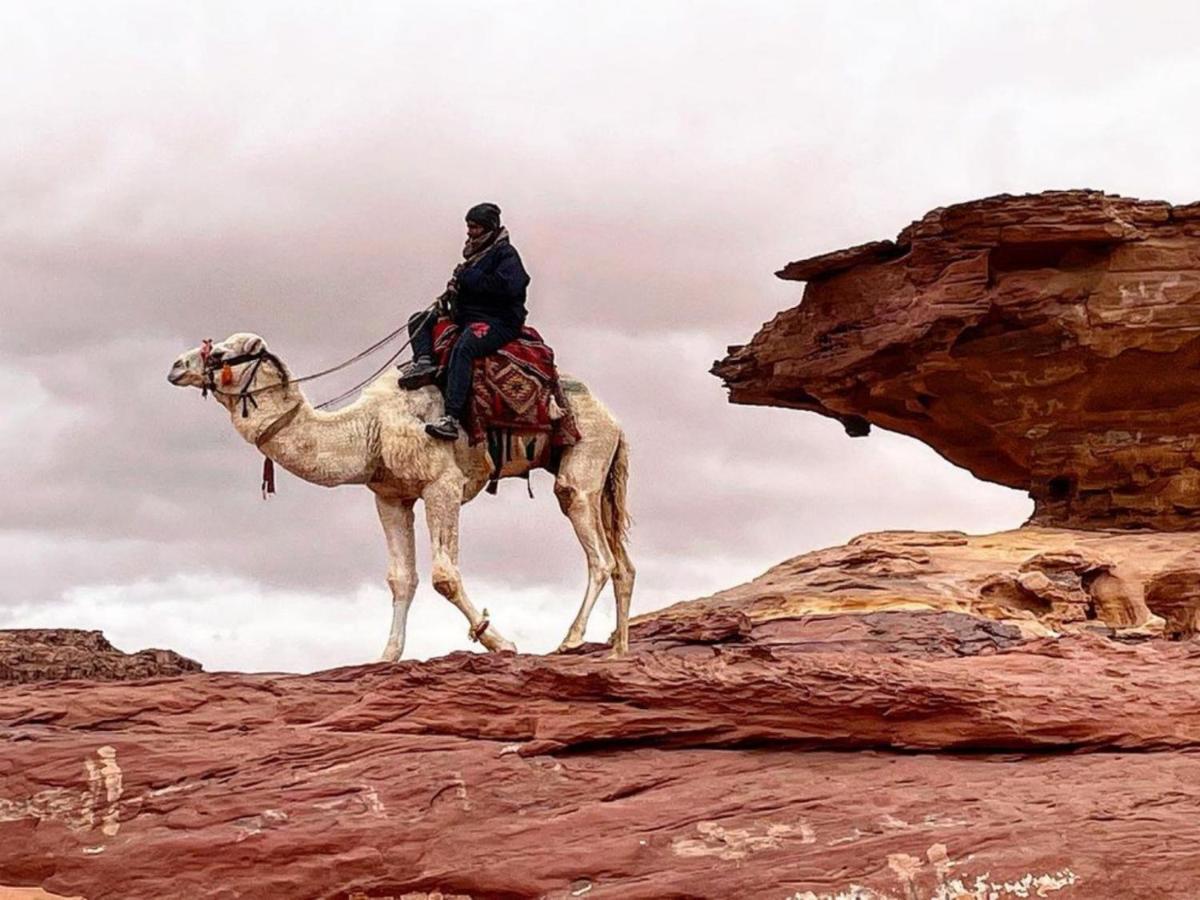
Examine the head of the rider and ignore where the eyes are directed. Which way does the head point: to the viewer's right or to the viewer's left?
to the viewer's left

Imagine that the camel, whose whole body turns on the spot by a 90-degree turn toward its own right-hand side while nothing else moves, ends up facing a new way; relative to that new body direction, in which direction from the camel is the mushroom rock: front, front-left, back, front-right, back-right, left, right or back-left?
front-right

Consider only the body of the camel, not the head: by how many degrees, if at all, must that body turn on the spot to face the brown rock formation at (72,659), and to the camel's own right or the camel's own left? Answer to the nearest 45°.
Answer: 0° — it already faces it

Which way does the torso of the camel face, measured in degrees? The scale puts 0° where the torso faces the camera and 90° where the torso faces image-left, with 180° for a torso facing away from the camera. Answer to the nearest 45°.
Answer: approximately 90°
